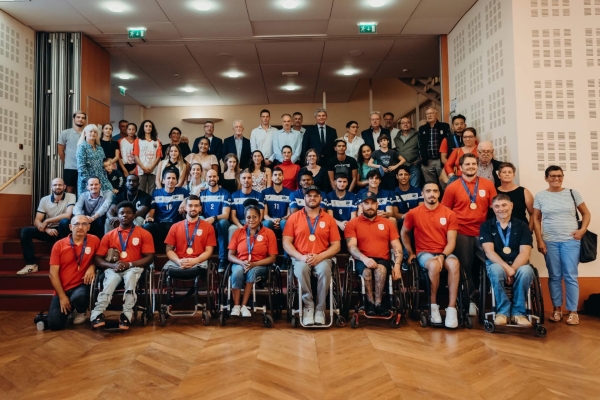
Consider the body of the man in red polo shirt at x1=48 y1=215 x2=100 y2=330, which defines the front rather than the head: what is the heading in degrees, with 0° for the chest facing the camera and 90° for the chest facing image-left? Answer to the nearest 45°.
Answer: approximately 0°

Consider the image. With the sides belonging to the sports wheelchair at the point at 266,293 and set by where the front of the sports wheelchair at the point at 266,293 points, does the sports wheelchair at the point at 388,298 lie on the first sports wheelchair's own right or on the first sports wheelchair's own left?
on the first sports wheelchair's own left

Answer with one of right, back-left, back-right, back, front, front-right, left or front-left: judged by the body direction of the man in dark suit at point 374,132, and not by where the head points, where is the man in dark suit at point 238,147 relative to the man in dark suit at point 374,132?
right

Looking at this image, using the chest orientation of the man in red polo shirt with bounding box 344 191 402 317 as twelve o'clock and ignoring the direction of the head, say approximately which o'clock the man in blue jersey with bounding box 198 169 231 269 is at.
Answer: The man in blue jersey is roughly at 4 o'clock from the man in red polo shirt.

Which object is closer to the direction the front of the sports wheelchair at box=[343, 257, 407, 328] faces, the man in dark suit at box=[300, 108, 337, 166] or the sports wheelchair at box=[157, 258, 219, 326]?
the sports wheelchair
